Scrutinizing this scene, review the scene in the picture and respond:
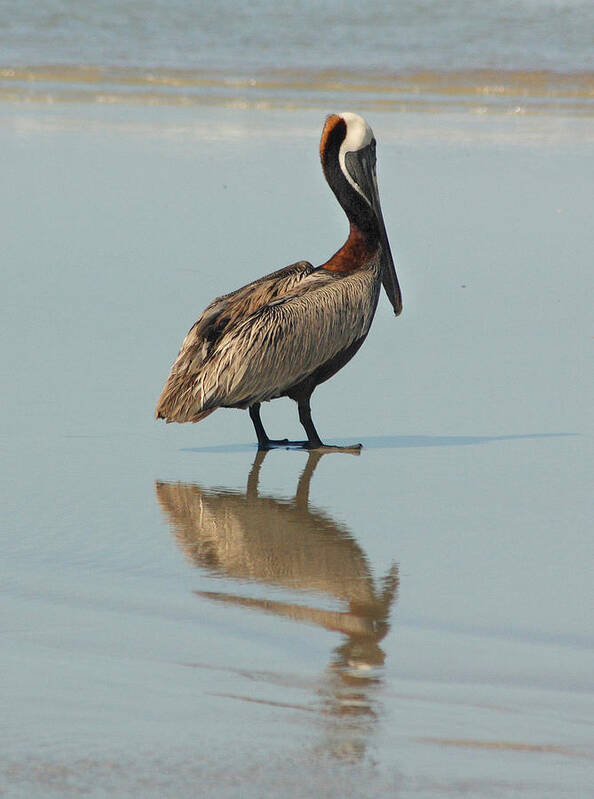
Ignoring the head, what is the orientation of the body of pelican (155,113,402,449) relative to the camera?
to the viewer's right
